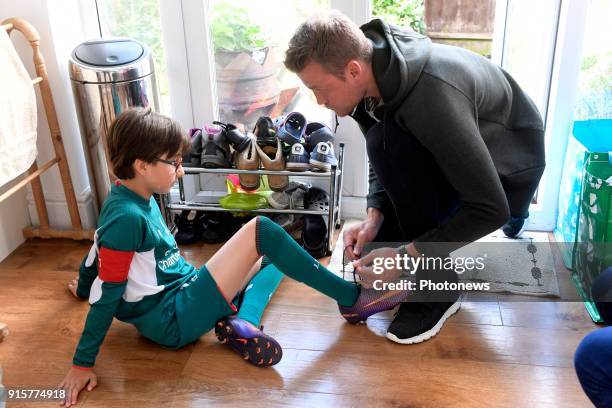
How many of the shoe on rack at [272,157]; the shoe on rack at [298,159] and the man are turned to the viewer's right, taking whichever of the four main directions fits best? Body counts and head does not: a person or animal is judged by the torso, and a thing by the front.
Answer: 0

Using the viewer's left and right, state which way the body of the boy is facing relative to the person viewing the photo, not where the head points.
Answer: facing to the right of the viewer

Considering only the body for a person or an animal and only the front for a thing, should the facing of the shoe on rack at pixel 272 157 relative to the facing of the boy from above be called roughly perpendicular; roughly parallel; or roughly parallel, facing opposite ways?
roughly perpendicular

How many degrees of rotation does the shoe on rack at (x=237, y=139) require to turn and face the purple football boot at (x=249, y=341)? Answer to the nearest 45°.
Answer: approximately 45° to its right

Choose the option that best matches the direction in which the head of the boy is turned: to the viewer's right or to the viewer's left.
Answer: to the viewer's right

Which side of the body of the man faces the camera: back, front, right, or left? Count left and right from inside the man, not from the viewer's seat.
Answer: left

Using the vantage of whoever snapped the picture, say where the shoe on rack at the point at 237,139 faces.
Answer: facing the viewer and to the right of the viewer

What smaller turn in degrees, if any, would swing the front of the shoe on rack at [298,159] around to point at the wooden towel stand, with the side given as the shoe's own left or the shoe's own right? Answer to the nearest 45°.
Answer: approximately 90° to the shoe's own left

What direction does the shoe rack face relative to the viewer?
toward the camera

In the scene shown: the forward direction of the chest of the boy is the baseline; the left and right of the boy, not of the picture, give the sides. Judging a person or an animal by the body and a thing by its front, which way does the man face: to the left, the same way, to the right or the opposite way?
the opposite way

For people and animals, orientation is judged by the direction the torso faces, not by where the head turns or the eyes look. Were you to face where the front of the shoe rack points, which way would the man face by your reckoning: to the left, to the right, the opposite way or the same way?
to the right
